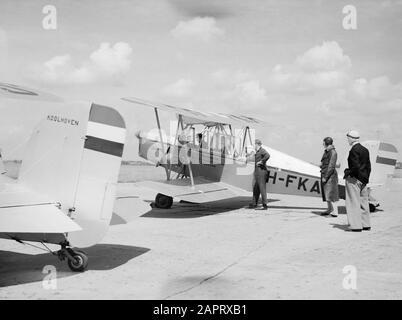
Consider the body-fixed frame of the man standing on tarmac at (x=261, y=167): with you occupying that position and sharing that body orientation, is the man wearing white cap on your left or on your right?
on your left

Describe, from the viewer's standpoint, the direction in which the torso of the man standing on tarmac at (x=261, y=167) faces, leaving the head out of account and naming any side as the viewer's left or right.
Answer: facing the viewer and to the left of the viewer
